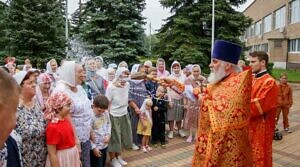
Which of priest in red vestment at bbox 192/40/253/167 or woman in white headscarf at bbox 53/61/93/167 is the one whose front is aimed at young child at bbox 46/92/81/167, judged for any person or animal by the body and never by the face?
the priest in red vestment

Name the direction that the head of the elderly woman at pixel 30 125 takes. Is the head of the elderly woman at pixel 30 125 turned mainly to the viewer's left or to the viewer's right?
to the viewer's right

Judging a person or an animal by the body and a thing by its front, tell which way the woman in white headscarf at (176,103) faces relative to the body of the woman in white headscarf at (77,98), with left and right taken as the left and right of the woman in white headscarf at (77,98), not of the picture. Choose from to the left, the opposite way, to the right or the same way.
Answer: to the right

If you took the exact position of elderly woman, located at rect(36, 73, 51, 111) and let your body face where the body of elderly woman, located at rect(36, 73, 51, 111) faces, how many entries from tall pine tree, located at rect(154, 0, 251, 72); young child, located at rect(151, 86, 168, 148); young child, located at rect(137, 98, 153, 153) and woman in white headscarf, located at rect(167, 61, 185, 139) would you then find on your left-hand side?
4

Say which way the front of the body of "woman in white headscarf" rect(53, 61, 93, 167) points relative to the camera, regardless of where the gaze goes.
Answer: to the viewer's right

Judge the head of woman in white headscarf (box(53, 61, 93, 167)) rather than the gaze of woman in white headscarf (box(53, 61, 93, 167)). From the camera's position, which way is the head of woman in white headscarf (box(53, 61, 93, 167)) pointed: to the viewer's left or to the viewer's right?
to the viewer's right

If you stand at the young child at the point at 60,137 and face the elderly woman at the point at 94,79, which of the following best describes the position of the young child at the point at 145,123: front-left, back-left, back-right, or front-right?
front-right

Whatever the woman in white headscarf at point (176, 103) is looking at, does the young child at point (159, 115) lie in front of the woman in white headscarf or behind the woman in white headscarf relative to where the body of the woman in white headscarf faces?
in front

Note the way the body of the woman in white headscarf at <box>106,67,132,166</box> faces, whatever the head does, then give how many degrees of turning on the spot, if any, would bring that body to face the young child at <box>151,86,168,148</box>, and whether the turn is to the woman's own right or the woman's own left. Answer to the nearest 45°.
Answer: approximately 90° to the woman's own left

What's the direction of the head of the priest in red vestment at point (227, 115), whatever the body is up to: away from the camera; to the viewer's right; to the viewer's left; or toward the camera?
to the viewer's left

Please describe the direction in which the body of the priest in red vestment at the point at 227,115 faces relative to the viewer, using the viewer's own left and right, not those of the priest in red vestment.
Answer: facing to the left of the viewer

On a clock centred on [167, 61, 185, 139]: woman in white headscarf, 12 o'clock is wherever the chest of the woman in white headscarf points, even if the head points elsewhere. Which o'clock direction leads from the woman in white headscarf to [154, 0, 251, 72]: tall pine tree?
The tall pine tree is roughly at 6 o'clock from the woman in white headscarf.

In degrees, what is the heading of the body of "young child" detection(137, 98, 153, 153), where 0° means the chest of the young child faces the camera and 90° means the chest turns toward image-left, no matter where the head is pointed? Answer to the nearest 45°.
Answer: approximately 315°

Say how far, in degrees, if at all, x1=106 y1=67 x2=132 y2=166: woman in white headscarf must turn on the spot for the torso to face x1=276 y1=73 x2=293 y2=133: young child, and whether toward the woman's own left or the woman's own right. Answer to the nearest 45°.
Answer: approximately 90° to the woman's own left

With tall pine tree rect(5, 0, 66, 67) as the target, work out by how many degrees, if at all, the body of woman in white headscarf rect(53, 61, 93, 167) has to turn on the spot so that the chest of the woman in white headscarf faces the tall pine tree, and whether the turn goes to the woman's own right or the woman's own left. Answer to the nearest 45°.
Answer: approximately 90° to the woman's own left
